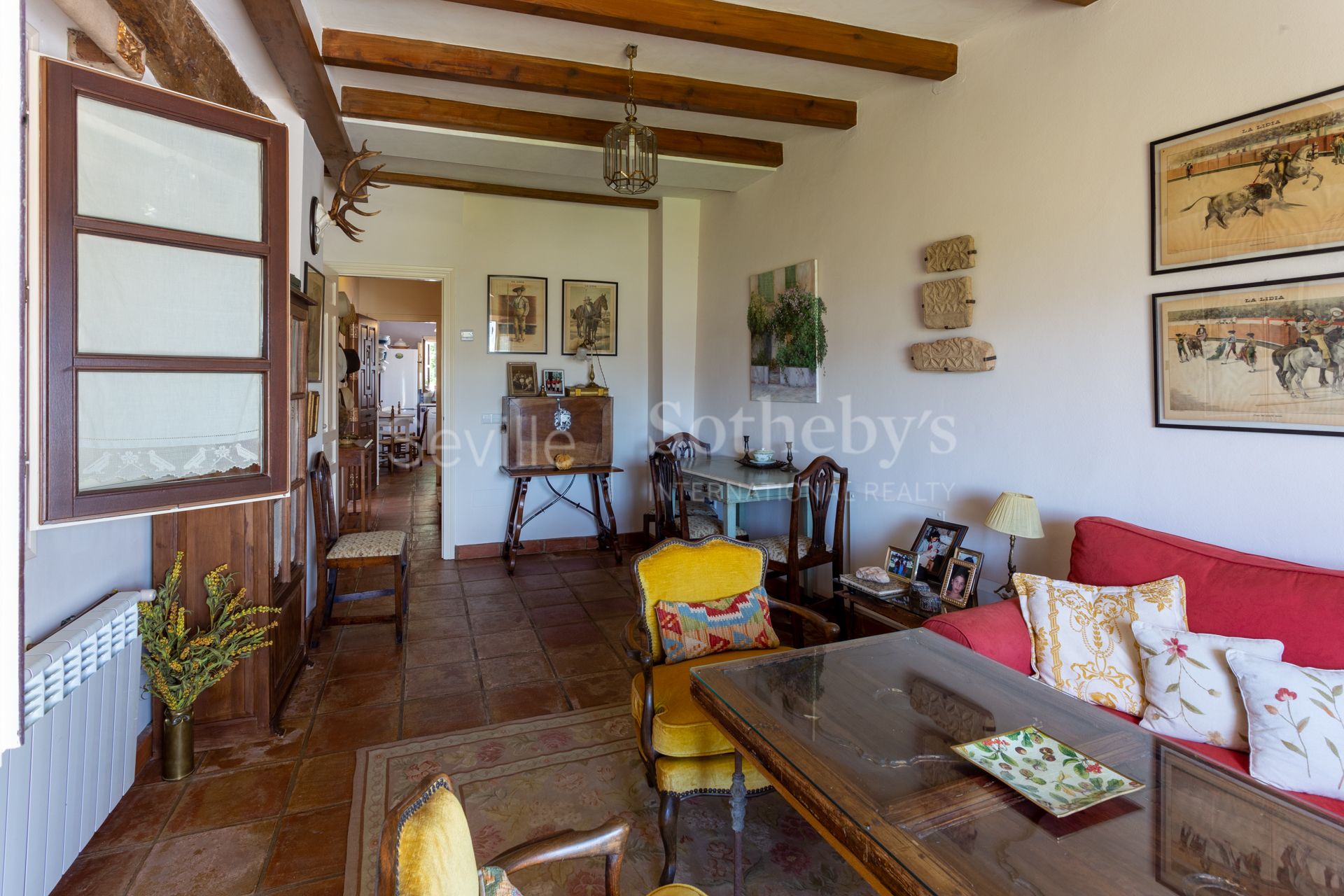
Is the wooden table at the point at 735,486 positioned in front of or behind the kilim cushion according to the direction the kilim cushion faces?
behind

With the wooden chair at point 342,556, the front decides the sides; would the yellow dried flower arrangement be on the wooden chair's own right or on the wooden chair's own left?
on the wooden chair's own right

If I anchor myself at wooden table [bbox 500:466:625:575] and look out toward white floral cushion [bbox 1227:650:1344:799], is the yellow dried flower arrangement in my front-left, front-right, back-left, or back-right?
front-right

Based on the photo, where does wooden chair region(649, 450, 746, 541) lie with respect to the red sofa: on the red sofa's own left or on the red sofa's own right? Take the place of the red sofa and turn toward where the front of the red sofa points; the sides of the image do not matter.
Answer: on the red sofa's own right

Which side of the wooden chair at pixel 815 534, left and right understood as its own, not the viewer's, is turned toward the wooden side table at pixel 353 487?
front

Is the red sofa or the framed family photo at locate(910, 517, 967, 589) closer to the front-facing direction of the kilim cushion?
the red sofa

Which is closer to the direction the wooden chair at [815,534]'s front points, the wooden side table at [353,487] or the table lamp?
the wooden side table

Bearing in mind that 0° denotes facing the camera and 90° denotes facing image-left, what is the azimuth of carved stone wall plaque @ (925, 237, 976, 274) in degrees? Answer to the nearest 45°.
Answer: approximately 45°

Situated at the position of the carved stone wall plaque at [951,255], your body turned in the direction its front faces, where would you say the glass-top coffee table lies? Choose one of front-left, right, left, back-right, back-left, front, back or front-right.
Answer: front-left

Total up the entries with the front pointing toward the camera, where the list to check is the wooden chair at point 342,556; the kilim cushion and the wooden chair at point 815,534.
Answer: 1

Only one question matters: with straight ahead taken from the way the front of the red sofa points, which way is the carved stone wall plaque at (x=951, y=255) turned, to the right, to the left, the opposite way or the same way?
the same way

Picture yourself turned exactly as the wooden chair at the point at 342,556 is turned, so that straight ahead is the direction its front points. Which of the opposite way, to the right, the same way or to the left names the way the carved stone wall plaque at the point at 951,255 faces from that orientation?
the opposite way

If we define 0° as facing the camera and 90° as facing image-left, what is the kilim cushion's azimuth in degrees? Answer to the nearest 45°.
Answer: approximately 0°

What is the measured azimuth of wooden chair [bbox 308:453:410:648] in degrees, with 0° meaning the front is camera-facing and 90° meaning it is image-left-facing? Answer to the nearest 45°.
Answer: approximately 270°

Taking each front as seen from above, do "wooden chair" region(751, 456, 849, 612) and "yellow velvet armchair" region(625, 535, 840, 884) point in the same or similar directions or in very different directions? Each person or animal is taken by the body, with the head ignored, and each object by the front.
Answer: very different directions
